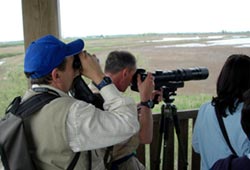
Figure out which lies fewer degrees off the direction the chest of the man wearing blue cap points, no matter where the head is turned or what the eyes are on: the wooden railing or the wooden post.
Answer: the wooden railing

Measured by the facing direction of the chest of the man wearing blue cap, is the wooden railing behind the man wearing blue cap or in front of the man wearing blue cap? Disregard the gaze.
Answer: in front

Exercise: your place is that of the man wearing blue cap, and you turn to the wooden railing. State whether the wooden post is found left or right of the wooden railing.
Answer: left

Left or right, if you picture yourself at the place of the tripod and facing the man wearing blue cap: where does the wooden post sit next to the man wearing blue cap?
right

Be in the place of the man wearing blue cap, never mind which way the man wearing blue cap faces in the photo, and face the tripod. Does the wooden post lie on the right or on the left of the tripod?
left

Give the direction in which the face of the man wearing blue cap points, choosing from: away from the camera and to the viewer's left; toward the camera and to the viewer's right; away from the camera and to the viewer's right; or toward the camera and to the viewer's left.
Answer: away from the camera and to the viewer's right

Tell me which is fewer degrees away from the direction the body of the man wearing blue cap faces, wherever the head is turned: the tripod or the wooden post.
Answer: the tripod

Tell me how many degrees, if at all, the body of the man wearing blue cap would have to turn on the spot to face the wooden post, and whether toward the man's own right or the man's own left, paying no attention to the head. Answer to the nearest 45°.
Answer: approximately 45° to the man's own left

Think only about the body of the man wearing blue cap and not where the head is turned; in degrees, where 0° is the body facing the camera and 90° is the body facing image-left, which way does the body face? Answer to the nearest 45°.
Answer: approximately 225°
